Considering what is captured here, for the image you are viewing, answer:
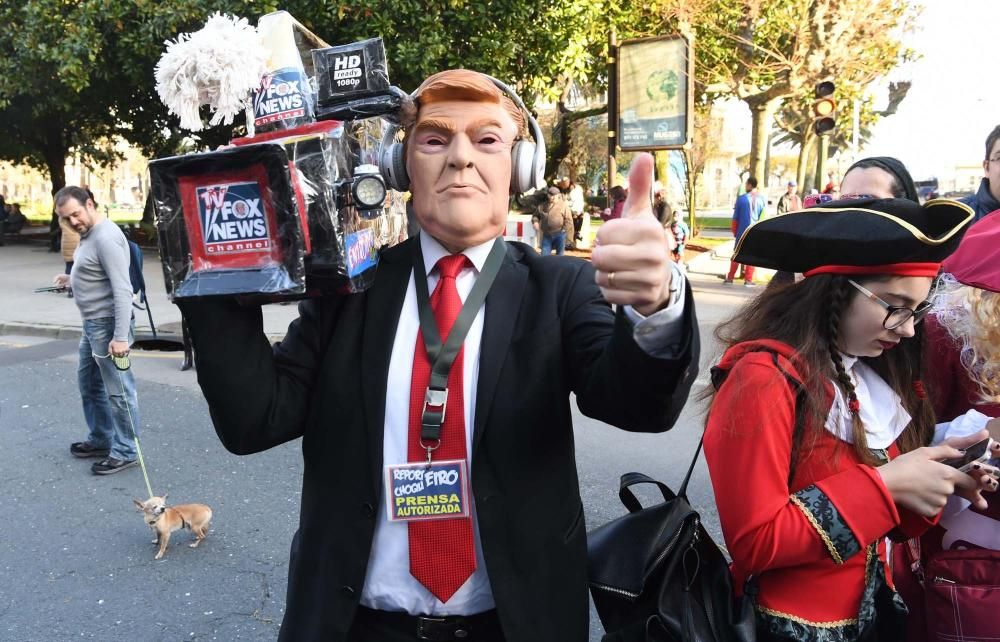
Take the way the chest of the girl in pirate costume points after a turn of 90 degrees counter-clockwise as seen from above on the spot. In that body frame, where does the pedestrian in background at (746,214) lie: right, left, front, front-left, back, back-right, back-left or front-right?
front-left

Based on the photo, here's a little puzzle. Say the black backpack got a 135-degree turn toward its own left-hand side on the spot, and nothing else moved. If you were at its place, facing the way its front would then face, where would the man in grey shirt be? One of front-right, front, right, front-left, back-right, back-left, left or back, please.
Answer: back-left

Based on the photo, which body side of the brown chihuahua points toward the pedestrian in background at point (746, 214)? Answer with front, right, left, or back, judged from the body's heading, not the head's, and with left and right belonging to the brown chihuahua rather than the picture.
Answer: back

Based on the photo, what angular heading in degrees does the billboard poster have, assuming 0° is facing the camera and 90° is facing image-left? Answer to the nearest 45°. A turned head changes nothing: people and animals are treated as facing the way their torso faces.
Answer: approximately 0°

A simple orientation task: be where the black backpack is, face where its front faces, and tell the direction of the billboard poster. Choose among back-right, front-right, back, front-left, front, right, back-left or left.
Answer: back-right

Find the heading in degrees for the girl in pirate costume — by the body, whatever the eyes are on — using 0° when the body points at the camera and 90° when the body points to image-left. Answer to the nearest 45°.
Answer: approximately 315°

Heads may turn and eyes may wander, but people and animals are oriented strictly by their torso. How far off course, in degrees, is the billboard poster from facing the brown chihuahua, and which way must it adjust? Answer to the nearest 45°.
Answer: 0° — it already faces it

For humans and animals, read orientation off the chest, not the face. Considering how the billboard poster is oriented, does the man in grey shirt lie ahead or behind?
ahead

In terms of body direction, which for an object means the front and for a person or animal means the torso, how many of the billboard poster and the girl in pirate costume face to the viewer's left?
0

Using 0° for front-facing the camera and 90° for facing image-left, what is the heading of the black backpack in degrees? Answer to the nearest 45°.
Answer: approximately 45°
